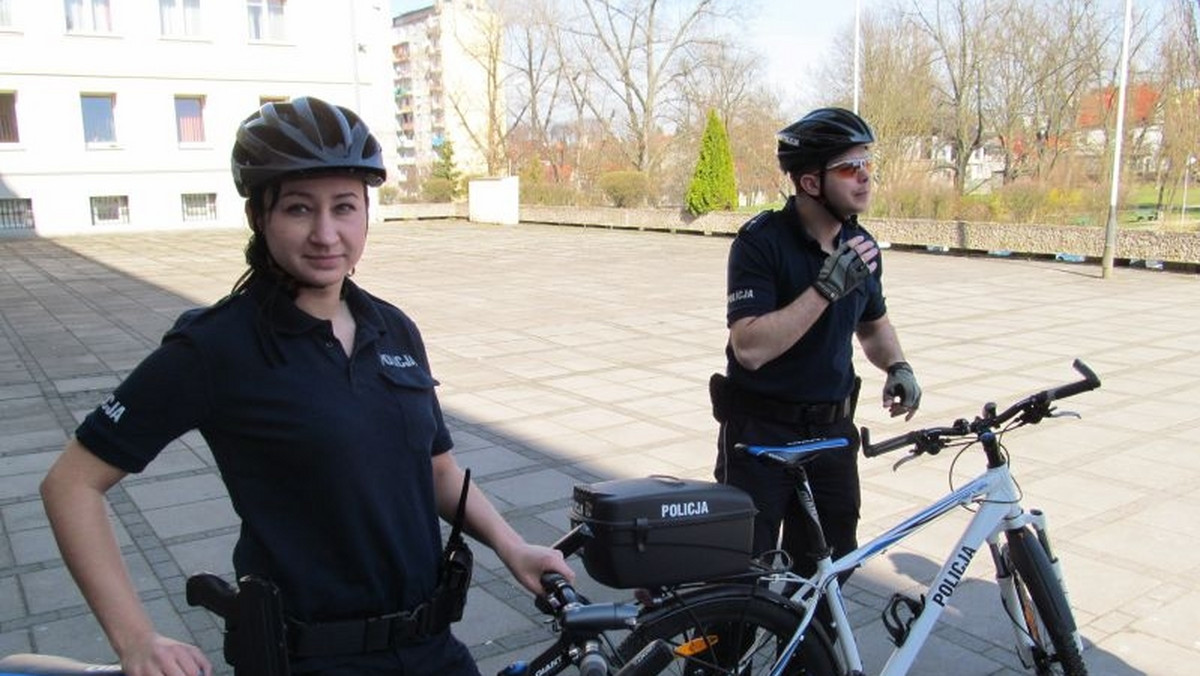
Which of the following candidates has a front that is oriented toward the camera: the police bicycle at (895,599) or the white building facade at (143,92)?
the white building facade

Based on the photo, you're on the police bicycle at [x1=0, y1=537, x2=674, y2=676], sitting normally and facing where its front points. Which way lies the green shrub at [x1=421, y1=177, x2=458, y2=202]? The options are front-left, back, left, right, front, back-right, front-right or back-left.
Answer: left

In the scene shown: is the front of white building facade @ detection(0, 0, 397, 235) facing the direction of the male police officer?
yes

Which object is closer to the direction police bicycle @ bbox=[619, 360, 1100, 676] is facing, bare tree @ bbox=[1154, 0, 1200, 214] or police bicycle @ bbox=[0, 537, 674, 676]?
the bare tree

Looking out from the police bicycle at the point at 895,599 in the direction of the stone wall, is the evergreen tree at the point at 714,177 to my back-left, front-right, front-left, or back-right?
front-left

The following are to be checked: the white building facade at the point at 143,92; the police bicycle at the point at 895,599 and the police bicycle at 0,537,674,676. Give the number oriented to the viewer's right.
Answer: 2

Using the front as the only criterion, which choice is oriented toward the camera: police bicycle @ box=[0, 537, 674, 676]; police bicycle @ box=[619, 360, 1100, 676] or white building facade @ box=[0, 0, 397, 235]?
the white building facade

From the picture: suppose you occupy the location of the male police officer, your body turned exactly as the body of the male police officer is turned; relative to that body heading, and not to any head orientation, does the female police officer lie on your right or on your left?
on your right

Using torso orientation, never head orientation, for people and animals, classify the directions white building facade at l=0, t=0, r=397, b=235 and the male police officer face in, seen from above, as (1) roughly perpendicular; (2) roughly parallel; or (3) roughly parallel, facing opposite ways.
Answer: roughly parallel

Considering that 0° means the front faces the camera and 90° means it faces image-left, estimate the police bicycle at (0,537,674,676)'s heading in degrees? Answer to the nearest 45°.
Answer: approximately 270°

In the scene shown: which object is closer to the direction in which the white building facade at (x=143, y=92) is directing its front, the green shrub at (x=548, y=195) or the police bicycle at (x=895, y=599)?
the police bicycle

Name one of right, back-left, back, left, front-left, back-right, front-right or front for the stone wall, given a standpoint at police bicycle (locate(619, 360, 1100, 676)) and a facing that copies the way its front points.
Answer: left

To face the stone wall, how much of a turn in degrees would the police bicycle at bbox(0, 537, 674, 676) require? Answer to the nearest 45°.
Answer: approximately 45° to its left

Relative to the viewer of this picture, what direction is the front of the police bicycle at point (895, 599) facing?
facing to the right of the viewer

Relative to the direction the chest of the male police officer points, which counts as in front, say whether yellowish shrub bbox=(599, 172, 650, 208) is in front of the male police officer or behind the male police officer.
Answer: behind

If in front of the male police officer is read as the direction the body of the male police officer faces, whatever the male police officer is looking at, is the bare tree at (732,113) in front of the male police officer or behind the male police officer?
behind

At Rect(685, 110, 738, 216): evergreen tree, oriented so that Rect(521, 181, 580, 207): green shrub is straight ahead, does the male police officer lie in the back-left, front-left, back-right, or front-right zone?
back-left

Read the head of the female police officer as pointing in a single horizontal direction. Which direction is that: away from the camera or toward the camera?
toward the camera

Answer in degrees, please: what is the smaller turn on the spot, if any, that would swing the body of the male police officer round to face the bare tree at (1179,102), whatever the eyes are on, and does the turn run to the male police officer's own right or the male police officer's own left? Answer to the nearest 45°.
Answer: approximately 135° to the male police officer's own left

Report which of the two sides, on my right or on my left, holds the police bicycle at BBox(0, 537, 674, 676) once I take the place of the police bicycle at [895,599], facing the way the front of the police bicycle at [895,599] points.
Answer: on my right

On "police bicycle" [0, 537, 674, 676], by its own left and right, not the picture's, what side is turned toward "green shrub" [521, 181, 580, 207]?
left
